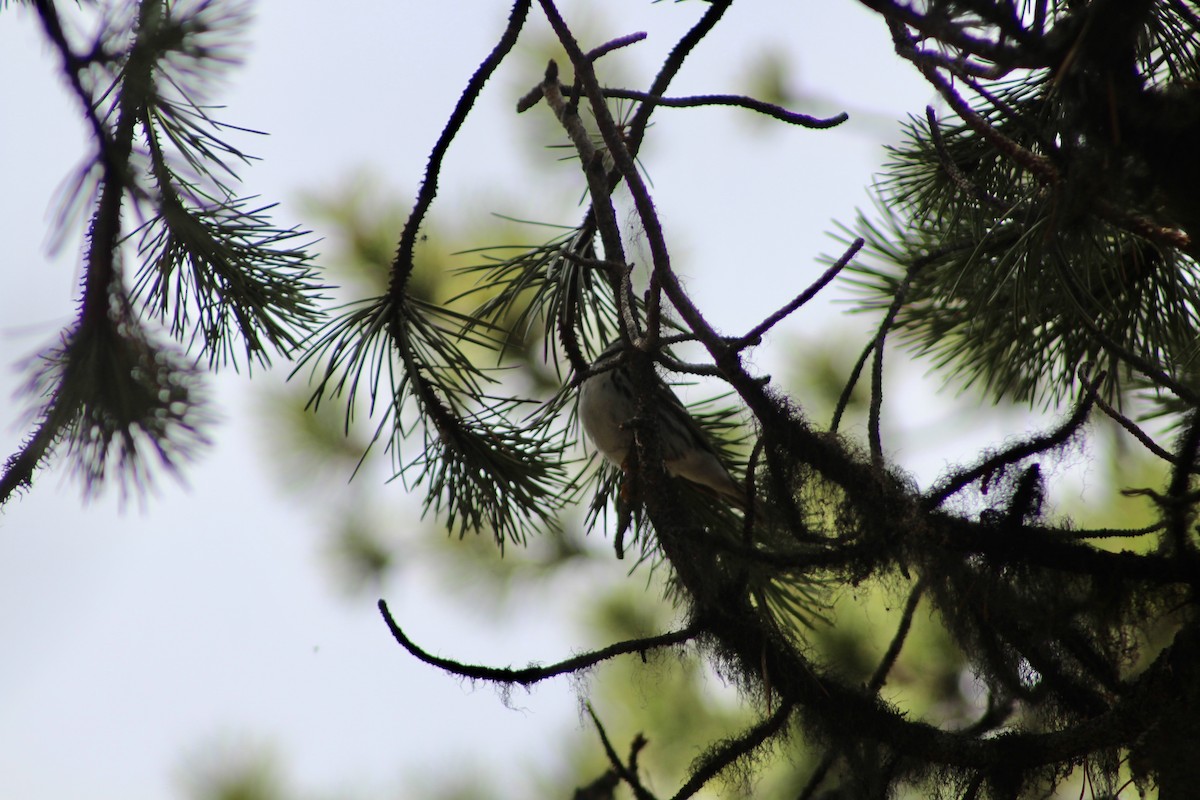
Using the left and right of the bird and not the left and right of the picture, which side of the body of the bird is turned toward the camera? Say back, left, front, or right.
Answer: left
